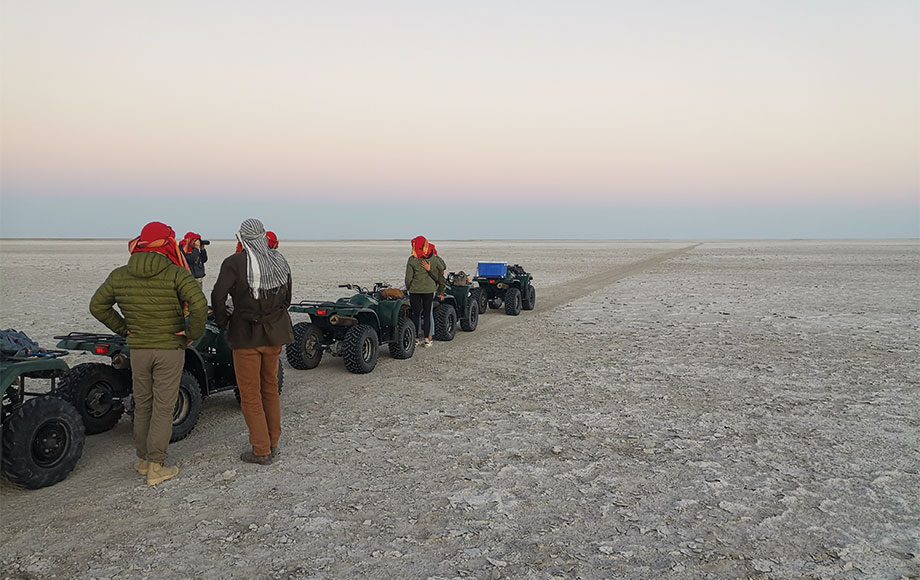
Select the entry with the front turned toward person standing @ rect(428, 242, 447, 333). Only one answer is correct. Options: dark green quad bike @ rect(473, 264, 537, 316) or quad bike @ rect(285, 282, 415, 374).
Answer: the quad bike

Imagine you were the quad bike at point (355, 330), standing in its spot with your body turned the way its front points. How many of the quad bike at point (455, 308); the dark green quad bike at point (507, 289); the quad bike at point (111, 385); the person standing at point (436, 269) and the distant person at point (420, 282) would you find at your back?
1

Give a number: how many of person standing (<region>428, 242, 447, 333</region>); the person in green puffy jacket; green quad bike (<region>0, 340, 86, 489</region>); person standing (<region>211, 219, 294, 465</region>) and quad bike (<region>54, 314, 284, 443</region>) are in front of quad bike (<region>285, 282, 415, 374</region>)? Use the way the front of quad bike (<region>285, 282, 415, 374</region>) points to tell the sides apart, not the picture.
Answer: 1

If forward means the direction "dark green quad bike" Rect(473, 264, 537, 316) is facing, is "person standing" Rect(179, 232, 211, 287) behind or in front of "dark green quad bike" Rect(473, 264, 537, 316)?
behind

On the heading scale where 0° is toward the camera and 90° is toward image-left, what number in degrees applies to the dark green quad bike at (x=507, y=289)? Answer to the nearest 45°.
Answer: approximately 225°

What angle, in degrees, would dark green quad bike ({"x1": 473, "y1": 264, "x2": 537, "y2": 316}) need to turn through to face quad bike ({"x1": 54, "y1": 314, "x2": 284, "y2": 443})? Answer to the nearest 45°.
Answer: approximately 135° to its right

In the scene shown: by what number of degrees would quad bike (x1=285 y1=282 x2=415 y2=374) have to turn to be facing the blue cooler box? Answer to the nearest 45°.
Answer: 0° — it already faces it

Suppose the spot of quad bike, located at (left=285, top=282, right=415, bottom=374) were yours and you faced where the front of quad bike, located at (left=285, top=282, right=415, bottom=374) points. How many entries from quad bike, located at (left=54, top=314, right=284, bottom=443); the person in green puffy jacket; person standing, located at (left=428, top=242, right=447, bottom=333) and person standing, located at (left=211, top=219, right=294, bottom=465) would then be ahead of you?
1

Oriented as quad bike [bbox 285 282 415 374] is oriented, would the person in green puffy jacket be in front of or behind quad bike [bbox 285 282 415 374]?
behind

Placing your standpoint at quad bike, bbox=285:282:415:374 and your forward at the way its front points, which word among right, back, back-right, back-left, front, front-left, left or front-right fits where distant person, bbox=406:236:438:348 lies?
front

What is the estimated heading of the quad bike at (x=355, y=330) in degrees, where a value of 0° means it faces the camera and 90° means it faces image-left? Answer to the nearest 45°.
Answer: approximately 225°

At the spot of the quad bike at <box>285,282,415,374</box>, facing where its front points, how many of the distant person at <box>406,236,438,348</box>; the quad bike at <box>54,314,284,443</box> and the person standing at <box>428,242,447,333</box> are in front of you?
2

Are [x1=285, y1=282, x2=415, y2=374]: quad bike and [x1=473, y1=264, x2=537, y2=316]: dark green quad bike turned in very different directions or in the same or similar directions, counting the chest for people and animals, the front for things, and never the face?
same or similar directions

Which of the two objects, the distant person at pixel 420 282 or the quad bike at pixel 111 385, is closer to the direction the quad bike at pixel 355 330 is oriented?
the distant person

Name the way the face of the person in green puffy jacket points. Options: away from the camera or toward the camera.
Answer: away from the camera
